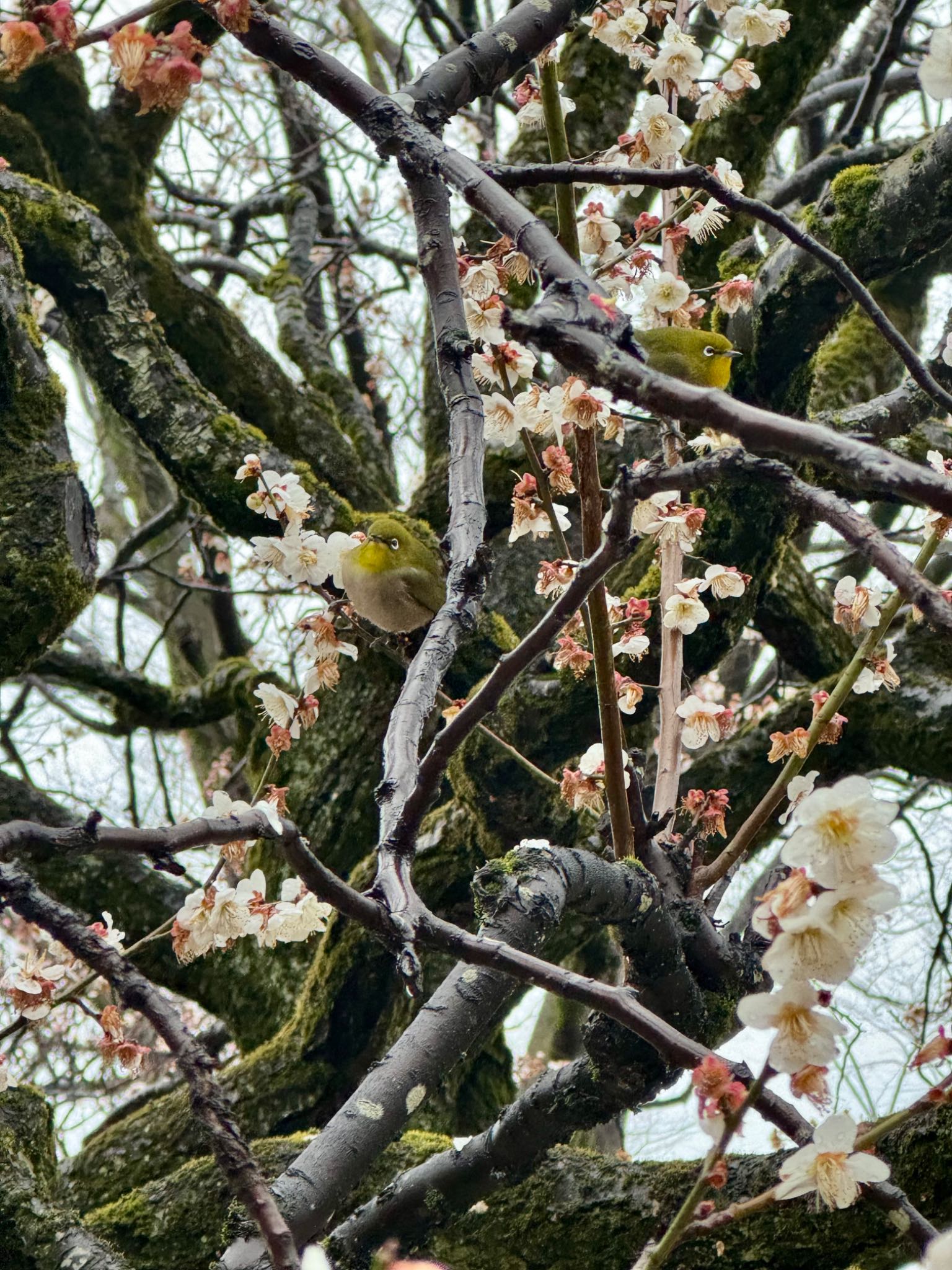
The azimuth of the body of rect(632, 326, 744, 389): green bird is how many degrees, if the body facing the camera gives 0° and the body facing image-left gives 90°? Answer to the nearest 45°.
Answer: approximately 270°

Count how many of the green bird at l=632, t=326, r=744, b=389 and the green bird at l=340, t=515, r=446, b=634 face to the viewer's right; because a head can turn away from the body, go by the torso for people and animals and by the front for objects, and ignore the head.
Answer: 1

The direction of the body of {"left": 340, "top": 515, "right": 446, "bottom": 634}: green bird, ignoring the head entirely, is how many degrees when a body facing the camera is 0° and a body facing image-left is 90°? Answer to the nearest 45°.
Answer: approximately 45°

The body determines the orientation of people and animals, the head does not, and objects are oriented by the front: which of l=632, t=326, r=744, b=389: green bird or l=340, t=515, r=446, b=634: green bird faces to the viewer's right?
l=632, t=326, r=744, b=389: green bird
